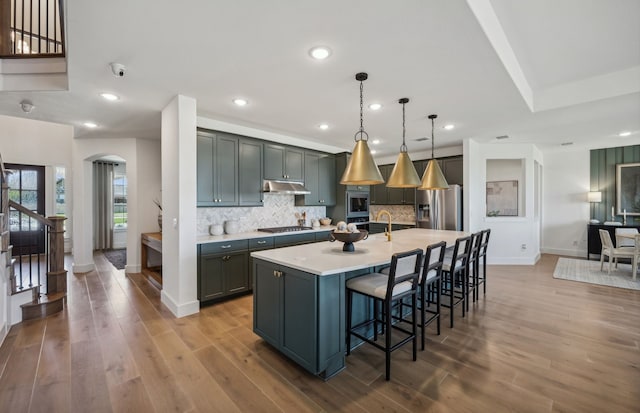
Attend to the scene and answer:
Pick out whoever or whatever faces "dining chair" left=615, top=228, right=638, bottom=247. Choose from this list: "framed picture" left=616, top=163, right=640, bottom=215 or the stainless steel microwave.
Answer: the framed picture

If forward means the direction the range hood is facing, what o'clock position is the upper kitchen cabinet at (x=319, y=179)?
The upper kitchen cabinet is roughly at 9 o'clock from the range hood.

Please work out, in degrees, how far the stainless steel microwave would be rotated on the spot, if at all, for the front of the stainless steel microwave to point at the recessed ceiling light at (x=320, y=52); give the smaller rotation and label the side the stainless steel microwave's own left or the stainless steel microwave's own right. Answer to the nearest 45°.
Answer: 0° — it already faces it

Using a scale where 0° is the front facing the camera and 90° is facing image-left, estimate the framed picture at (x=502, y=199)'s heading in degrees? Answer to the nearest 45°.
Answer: approximately 0°

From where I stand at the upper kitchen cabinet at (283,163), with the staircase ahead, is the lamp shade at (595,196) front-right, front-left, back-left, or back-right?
back-left

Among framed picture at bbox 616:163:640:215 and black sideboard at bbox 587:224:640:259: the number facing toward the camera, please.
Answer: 2

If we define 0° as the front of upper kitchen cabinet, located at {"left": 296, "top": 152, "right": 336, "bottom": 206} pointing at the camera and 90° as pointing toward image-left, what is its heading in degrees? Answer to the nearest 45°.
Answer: approximately 315°
